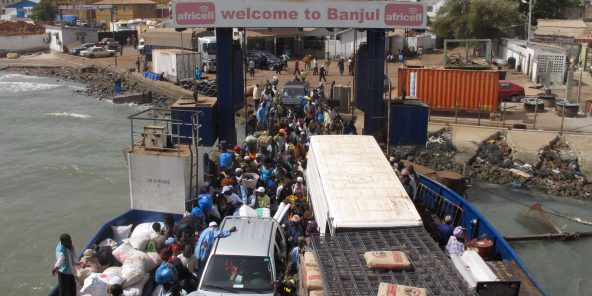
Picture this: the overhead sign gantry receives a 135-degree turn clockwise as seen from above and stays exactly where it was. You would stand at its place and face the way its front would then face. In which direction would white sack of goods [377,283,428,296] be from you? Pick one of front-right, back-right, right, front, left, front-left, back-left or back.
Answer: back-left

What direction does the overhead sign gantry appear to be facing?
toward the camera

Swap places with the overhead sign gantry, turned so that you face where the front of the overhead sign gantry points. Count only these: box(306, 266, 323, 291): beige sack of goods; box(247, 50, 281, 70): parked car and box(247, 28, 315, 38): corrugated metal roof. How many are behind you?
2

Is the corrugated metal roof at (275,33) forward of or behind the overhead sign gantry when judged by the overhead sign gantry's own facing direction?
behind

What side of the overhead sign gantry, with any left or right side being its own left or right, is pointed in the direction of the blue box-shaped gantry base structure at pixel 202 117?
right

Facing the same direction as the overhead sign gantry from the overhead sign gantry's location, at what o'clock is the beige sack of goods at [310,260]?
The beige sack of goods is roughly at 12 o'clock from the overhead sign gantry.

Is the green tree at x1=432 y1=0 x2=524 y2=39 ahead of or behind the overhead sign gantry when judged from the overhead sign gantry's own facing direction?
behind

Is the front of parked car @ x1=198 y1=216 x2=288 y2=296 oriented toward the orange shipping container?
no

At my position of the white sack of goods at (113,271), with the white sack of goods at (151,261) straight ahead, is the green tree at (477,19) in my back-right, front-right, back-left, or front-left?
front-left

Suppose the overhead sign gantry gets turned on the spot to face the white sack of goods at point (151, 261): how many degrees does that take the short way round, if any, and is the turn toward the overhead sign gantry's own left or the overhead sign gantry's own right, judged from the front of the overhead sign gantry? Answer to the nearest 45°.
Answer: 0° — it already faces it

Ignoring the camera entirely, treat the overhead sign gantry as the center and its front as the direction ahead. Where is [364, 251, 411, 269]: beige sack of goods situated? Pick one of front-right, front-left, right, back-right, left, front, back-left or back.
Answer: front

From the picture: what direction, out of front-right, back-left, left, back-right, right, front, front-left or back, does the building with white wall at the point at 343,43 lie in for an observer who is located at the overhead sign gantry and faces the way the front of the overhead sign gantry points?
back
